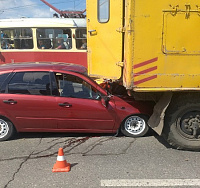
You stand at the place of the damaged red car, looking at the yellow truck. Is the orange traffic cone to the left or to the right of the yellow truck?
right

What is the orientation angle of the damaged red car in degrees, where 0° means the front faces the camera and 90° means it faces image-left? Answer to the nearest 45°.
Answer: approximately 270°

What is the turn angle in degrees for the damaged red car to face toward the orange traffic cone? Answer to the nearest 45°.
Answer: approximately 90° to its right

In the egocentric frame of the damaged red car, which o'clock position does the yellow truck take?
The yellow truck is roughly at 1 o'clock from the damaged red car.

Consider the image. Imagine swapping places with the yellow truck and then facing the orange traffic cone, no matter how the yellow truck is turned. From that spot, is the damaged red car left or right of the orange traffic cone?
right

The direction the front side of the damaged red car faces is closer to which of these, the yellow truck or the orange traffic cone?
the yellow truck
